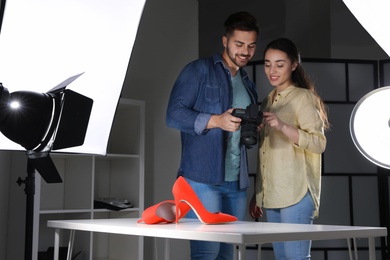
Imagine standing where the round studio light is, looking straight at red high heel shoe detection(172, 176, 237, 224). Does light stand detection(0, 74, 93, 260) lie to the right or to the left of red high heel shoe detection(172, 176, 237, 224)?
left

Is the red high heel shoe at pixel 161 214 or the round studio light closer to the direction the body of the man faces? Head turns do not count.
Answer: the round studio light

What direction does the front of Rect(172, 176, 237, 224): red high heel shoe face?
to the viewer's right

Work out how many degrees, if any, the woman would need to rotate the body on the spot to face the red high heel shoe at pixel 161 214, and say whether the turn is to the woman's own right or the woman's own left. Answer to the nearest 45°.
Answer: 0° — they already face it

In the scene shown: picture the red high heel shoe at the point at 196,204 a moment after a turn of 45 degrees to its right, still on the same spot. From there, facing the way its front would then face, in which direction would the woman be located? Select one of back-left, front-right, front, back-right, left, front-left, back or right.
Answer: left

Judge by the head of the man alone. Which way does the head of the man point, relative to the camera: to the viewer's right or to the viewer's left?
to the viewer's right
